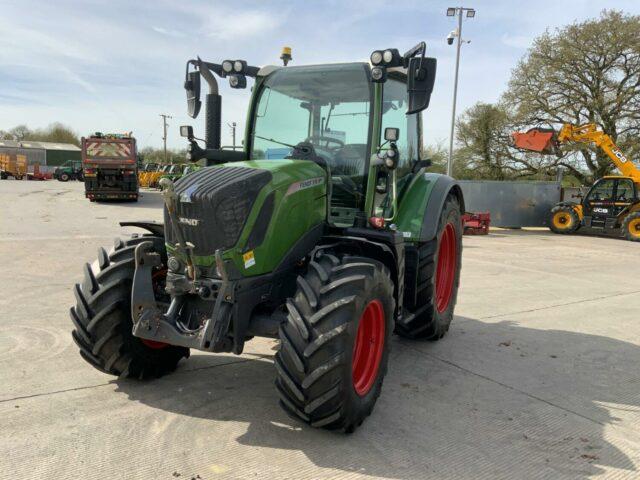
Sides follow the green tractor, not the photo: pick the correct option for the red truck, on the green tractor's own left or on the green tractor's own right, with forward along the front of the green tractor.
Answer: on the green tractor's own right

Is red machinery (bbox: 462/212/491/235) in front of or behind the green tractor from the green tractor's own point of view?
behind

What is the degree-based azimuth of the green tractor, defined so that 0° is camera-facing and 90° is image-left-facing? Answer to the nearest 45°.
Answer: approximately 45°

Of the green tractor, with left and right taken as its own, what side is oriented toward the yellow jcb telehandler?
back

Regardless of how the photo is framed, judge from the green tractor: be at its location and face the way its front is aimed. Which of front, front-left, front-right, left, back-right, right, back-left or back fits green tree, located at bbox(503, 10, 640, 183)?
back
